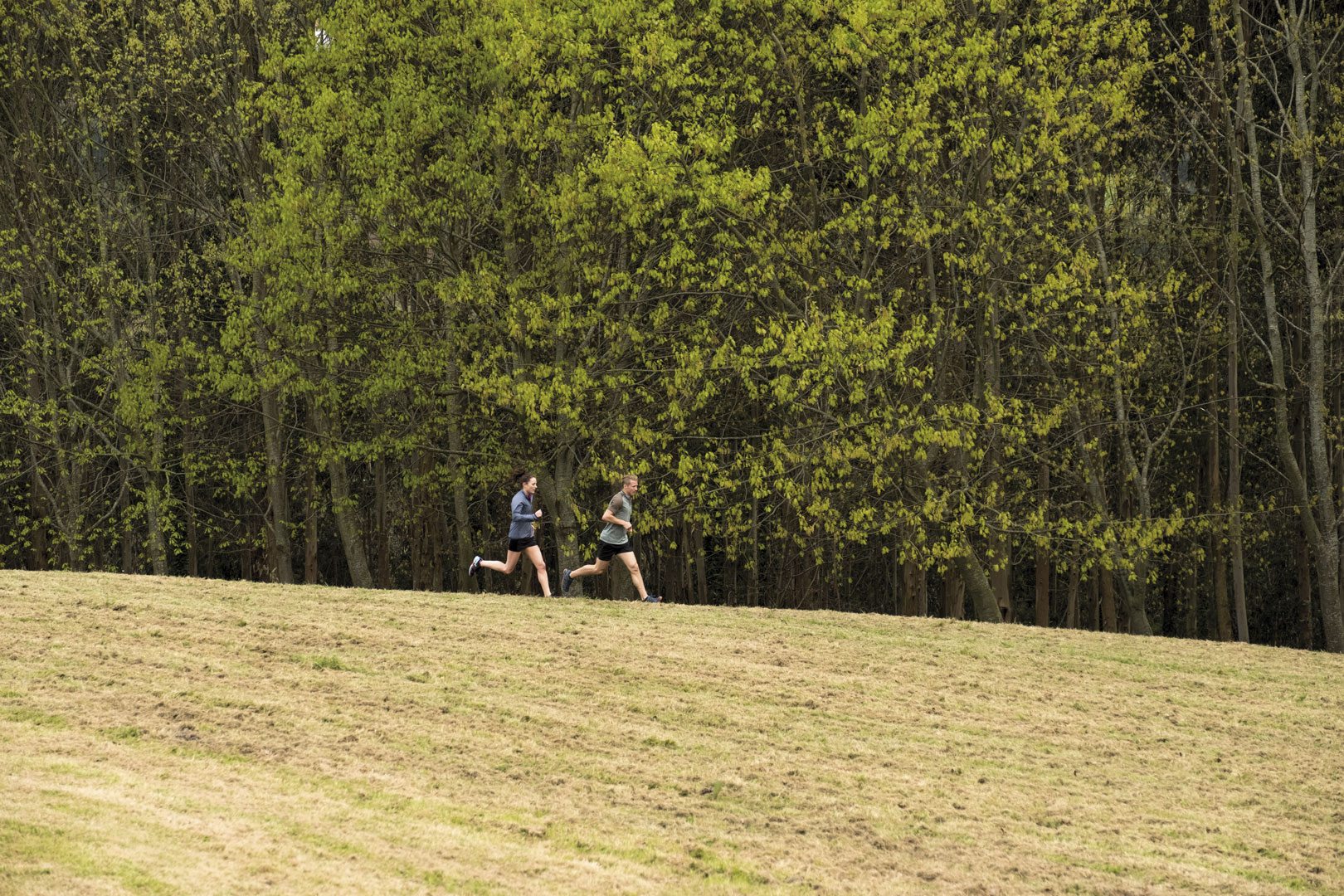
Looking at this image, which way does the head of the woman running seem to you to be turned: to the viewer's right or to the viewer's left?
to the viewer's right

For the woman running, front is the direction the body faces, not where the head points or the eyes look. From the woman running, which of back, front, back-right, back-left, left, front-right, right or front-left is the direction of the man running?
front

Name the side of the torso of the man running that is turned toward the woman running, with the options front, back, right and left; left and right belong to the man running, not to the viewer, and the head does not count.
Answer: back

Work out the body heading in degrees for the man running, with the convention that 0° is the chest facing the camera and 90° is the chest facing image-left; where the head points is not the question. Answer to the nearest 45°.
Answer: approximately 270°

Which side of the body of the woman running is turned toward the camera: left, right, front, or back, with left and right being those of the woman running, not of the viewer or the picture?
right

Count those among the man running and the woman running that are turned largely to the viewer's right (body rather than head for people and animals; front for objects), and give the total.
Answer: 2
